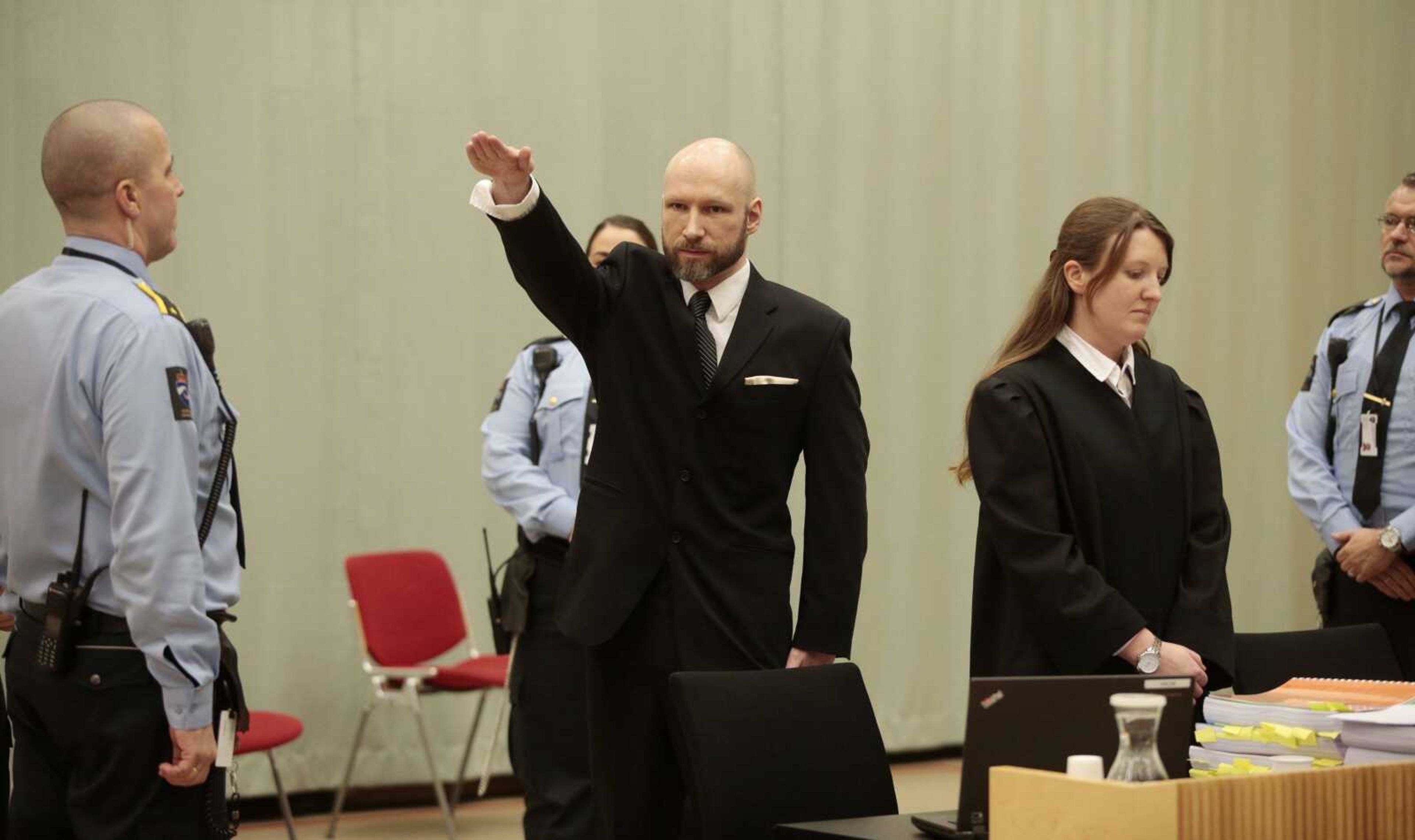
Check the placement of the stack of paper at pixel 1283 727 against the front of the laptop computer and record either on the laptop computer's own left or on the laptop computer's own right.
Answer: on the laptop computer's own right

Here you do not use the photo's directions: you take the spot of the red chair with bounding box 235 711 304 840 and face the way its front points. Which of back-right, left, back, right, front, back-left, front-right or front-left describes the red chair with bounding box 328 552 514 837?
front-left

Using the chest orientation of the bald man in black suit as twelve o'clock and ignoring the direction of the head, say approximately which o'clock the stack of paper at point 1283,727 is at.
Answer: The stack of paper is roughly at 9 o'clock from the bald man in black suit.

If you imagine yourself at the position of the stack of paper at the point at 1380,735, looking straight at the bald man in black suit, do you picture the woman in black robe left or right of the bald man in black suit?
right

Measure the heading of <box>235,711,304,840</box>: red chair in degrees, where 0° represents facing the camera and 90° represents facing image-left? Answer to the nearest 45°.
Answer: approximately 270°

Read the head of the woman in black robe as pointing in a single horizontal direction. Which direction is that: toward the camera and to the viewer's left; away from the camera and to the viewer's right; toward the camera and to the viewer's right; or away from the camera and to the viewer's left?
toward the camera and to the viewer's right

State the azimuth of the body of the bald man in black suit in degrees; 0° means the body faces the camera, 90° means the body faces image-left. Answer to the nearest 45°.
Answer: approximately 45°

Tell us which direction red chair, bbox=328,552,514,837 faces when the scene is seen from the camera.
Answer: facing away from the viewer and to the right of the viewer

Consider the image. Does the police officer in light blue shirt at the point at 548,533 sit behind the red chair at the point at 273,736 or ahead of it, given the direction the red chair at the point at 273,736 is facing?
ahead

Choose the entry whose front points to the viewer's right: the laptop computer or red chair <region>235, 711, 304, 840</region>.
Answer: the red chair
